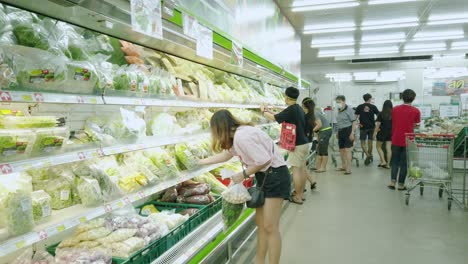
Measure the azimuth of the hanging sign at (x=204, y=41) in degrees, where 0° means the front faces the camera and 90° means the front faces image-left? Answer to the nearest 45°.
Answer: approximately 315°

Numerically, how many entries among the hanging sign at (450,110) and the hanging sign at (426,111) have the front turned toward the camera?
2

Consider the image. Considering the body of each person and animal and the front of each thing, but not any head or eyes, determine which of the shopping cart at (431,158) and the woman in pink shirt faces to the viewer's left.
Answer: the woman in pink shirt

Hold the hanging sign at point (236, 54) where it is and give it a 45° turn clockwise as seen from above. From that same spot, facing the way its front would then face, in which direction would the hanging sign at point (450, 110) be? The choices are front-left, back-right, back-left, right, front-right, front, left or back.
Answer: back-left

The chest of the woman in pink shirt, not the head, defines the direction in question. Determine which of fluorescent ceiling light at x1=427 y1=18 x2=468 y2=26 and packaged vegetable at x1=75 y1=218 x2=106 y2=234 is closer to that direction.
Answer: the packaged vegetable

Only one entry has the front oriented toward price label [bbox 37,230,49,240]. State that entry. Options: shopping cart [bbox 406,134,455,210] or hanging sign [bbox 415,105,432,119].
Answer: the hanging sign

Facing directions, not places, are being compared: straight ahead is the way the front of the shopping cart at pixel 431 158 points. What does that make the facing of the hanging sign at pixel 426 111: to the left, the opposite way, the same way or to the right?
the opposite way

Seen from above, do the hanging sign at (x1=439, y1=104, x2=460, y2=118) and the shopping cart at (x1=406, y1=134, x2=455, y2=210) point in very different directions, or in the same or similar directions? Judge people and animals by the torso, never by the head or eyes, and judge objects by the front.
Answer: very different directions

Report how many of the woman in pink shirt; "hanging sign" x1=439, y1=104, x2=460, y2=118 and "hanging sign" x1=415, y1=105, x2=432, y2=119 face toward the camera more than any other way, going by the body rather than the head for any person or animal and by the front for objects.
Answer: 2

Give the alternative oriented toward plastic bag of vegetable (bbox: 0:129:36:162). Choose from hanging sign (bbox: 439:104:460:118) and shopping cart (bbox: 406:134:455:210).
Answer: the hanging sign

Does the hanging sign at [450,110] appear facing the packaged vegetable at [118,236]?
yes

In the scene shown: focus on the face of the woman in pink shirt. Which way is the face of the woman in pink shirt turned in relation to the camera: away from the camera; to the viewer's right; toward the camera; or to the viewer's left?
to the viewer's left

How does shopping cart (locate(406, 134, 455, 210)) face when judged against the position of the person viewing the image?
facing away from the viewer
